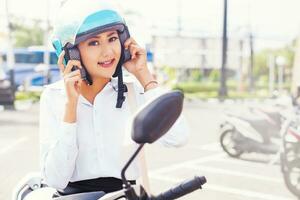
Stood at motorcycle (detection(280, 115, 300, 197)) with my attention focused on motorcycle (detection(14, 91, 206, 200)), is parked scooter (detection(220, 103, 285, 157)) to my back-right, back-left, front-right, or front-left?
back-right

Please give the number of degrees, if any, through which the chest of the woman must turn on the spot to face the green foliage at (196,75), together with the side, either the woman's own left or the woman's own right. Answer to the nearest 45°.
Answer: approximately 135° to the woman's own left

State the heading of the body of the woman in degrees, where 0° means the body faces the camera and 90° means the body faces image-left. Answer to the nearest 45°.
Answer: approximately 315°

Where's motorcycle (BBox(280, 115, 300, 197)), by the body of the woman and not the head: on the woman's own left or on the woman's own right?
on the woman's own left

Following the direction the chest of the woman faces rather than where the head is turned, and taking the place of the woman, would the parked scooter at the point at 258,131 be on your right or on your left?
on your left
